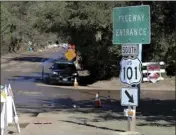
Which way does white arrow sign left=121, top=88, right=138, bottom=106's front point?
toward the camera

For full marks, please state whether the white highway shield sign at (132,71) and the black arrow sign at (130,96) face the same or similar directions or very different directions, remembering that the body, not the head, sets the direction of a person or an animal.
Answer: same or similar directions

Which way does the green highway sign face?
toward the camera

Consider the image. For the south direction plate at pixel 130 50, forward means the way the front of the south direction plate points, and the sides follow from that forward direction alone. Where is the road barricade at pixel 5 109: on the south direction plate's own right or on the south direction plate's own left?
on the south direction plate's own right

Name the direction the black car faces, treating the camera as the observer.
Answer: facing the viewer

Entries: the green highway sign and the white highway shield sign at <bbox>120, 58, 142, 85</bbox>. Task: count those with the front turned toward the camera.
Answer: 2

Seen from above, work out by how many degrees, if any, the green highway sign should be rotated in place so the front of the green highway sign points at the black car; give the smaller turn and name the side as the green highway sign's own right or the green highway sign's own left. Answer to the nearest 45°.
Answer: approximately 180°

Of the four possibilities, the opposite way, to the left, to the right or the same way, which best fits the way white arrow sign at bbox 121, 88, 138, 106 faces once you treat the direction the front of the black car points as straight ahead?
the same way

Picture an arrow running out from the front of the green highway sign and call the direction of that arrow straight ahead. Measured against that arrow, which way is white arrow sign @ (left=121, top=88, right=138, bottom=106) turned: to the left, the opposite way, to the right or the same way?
the same way

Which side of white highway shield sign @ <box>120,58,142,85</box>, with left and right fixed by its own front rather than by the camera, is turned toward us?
front

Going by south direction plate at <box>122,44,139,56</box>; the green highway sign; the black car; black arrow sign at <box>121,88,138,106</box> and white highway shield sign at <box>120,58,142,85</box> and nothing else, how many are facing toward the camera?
5

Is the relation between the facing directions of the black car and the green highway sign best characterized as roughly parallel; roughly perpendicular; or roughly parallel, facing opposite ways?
roughly parallel
